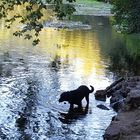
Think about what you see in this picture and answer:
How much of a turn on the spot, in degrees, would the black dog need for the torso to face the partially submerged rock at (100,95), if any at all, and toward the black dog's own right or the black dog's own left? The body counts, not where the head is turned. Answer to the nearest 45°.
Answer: approximately 135° to the black dog's own right

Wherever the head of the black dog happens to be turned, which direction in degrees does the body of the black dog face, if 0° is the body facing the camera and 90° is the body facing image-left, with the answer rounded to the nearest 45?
approximately 90°
